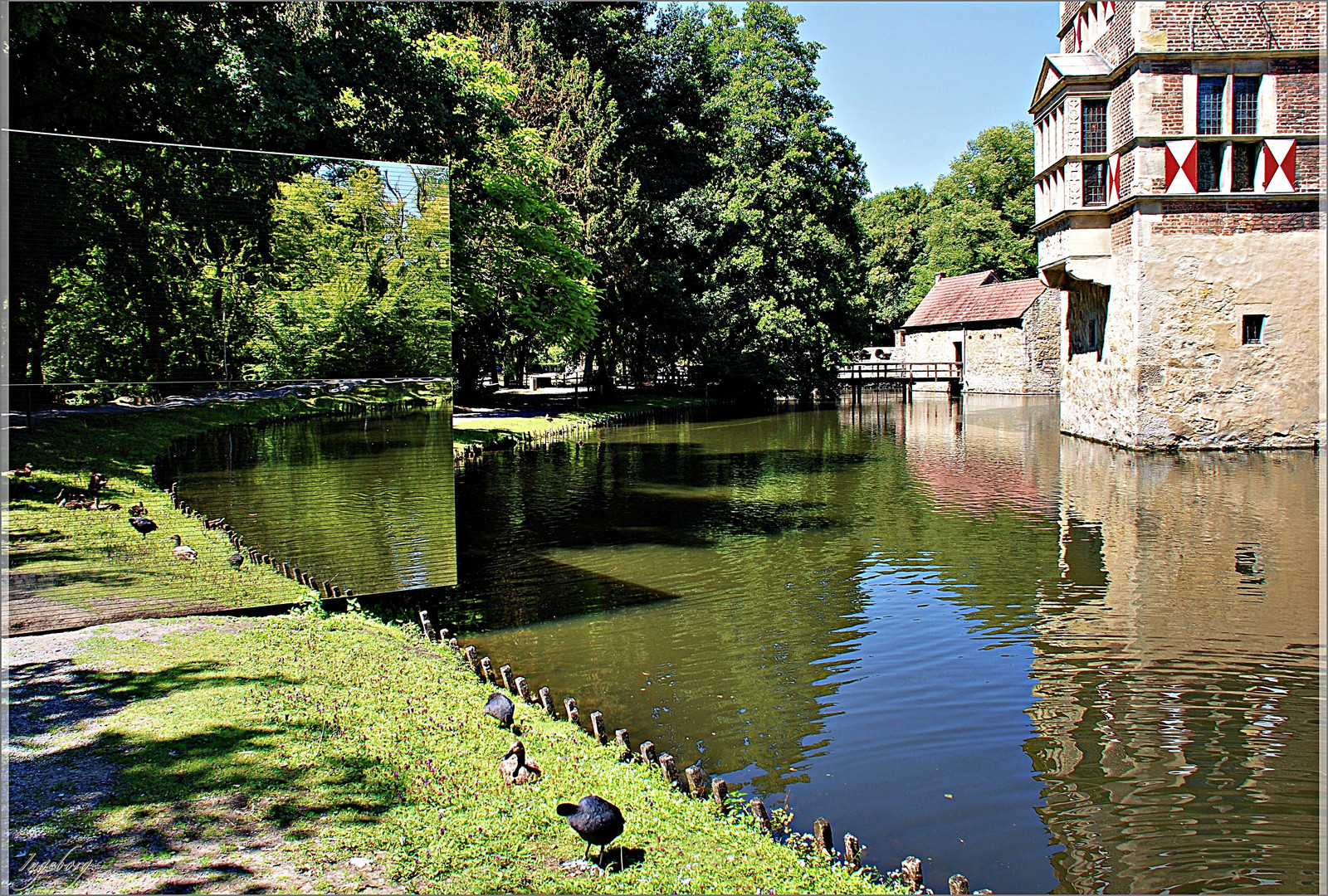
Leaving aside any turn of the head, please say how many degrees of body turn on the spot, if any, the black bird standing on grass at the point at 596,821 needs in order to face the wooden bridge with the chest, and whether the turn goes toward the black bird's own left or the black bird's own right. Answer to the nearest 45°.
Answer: approximately 90° to the black bird's own right

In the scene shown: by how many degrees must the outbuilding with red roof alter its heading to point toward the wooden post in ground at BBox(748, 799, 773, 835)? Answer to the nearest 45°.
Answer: approximately 45° to its left

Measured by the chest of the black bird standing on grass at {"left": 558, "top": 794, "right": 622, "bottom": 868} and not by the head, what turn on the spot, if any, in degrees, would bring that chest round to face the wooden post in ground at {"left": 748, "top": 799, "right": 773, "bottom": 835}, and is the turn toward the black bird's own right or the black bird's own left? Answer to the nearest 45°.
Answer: approximately 135° to the black bird's own right

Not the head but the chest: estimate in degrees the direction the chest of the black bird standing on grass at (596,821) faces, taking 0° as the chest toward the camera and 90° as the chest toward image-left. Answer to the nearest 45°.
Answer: approximately 90°

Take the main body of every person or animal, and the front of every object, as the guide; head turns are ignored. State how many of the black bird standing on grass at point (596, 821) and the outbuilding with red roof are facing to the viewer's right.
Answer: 0

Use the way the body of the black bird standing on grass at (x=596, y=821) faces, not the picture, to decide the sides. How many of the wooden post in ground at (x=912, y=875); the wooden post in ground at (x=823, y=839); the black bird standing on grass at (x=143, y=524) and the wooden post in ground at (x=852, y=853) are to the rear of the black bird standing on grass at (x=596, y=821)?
3

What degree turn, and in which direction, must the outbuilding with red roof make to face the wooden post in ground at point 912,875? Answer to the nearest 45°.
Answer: approximately 45° to its left

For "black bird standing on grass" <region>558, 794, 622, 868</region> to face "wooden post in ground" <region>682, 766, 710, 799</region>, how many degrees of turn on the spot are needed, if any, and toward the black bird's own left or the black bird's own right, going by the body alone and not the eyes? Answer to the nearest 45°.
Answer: approximately 135° to the black bird's own right

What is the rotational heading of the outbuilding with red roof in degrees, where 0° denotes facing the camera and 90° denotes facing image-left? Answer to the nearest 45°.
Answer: approximately 45°

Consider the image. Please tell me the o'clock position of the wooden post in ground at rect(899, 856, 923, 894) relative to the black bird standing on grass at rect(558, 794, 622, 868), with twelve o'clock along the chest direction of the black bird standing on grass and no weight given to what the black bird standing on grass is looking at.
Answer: The wooden post in ground is roughly at 6 o'clock from the black bird standing on grass.
